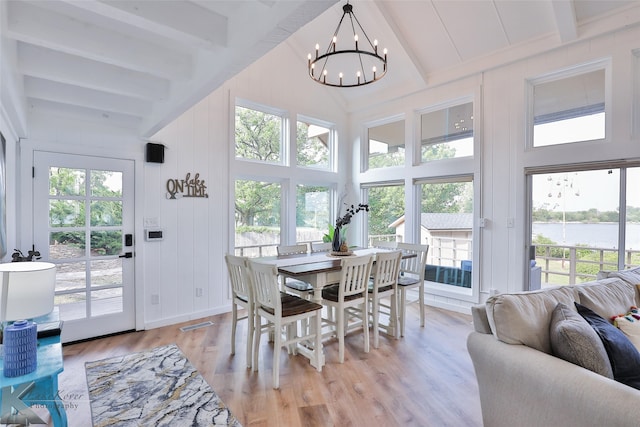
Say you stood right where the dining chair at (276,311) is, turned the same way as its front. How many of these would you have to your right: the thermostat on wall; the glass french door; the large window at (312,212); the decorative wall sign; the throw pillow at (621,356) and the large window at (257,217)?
1

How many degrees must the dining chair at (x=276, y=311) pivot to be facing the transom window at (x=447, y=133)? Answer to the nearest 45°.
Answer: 0° — it already faces it

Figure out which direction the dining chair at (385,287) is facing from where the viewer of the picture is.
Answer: facing away from the viewer and to the left of the viewer

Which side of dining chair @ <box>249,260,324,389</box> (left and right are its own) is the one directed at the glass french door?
left

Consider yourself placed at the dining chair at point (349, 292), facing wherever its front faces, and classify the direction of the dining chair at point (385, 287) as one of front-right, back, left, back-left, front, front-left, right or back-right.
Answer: right

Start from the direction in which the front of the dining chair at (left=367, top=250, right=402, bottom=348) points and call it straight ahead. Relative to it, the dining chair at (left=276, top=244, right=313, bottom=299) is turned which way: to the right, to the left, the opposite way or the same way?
the opposite way

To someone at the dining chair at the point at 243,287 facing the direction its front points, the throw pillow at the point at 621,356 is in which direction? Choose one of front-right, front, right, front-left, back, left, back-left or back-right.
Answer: right

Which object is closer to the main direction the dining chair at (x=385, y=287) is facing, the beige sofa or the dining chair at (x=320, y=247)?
the dining chair

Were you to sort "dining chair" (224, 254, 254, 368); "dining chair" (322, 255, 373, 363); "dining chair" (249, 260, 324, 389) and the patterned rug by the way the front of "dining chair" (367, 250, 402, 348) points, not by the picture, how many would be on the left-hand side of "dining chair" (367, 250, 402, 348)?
4

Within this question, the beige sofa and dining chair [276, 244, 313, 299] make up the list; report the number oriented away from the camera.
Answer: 0

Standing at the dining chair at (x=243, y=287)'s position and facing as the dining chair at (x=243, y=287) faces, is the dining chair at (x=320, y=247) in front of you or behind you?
in front

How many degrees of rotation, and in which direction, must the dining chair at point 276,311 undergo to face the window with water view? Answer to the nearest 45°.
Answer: approximately 45° to its right

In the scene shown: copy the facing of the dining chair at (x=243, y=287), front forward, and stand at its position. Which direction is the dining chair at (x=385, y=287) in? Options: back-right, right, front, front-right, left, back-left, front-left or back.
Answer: front-right

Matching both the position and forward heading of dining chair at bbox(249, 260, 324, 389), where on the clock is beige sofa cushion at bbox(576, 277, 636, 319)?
The beige sofa cushion is roughly at 2 o'clock from the dining chair.

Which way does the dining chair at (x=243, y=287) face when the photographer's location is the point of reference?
facing away from the viewer and to the right of the viewer

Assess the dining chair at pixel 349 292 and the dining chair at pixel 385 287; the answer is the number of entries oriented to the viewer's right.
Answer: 0

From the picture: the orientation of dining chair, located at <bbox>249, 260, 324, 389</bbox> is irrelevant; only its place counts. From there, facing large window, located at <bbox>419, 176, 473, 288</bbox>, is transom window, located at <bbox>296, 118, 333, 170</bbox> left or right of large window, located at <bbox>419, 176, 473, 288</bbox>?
left

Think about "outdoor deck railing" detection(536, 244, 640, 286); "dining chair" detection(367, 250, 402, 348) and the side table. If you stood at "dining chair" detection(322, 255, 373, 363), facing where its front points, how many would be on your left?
1
